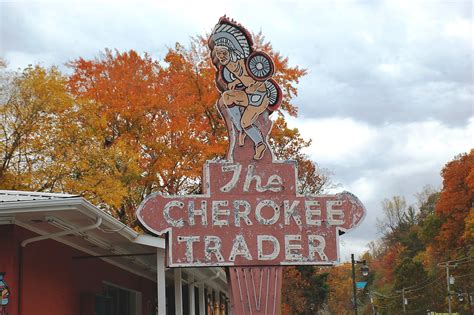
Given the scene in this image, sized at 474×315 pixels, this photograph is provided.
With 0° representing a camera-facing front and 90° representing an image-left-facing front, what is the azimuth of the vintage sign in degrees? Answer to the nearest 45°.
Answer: approximately 0°

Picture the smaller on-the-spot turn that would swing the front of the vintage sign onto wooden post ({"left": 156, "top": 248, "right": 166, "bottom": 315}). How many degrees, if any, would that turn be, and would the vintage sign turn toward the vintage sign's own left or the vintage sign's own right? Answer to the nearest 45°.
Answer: approximately 135° to the vintage sign's own right
